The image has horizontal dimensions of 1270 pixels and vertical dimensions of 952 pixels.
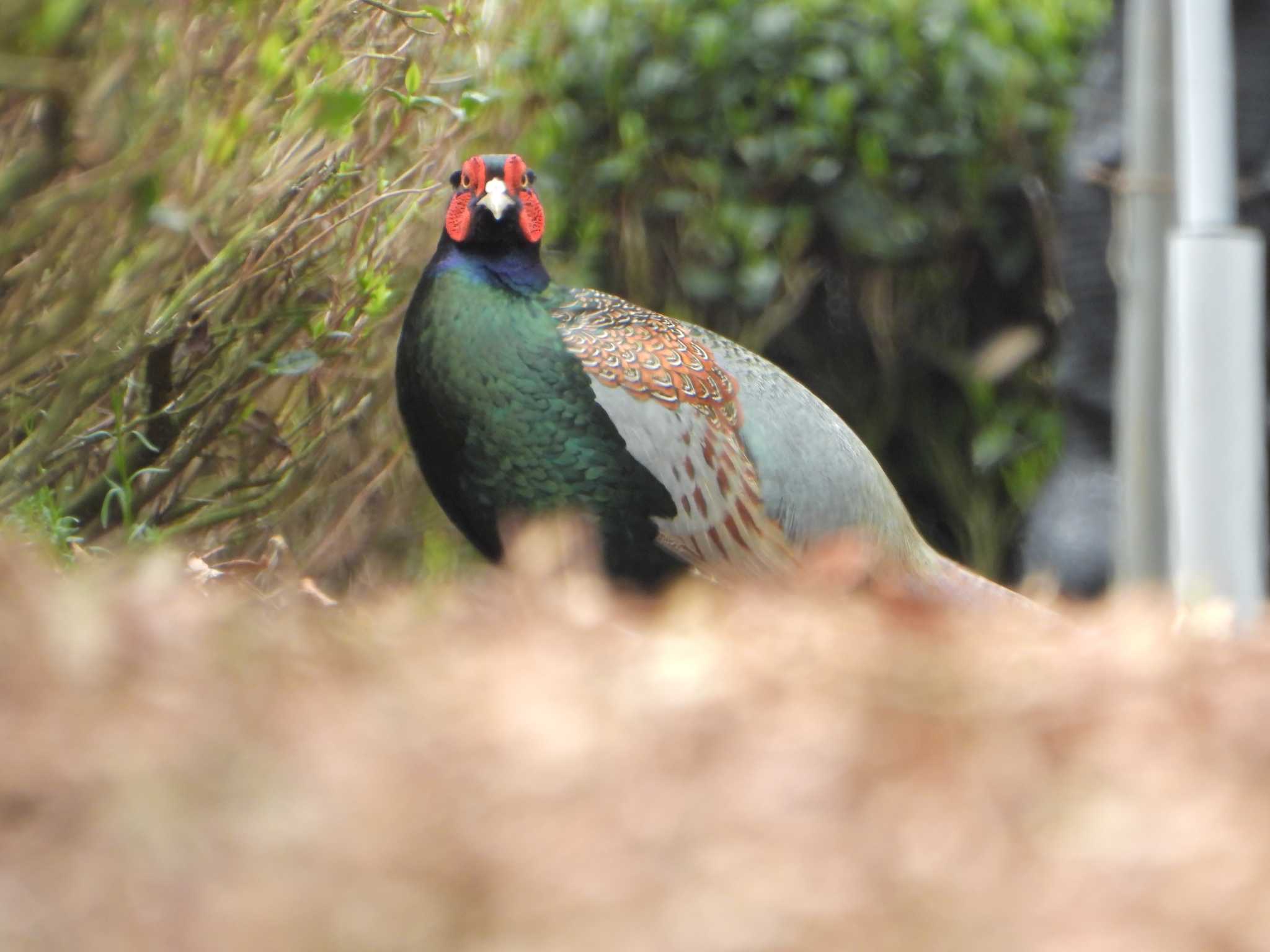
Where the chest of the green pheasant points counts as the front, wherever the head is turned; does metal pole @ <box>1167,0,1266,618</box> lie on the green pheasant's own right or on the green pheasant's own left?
on the green pheasant's own left

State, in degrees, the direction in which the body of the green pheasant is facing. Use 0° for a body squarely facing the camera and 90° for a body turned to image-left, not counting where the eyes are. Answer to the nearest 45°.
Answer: approximately 45°

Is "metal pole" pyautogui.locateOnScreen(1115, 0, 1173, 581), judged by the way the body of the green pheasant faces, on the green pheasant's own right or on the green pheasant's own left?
on the green pheasant's own left
